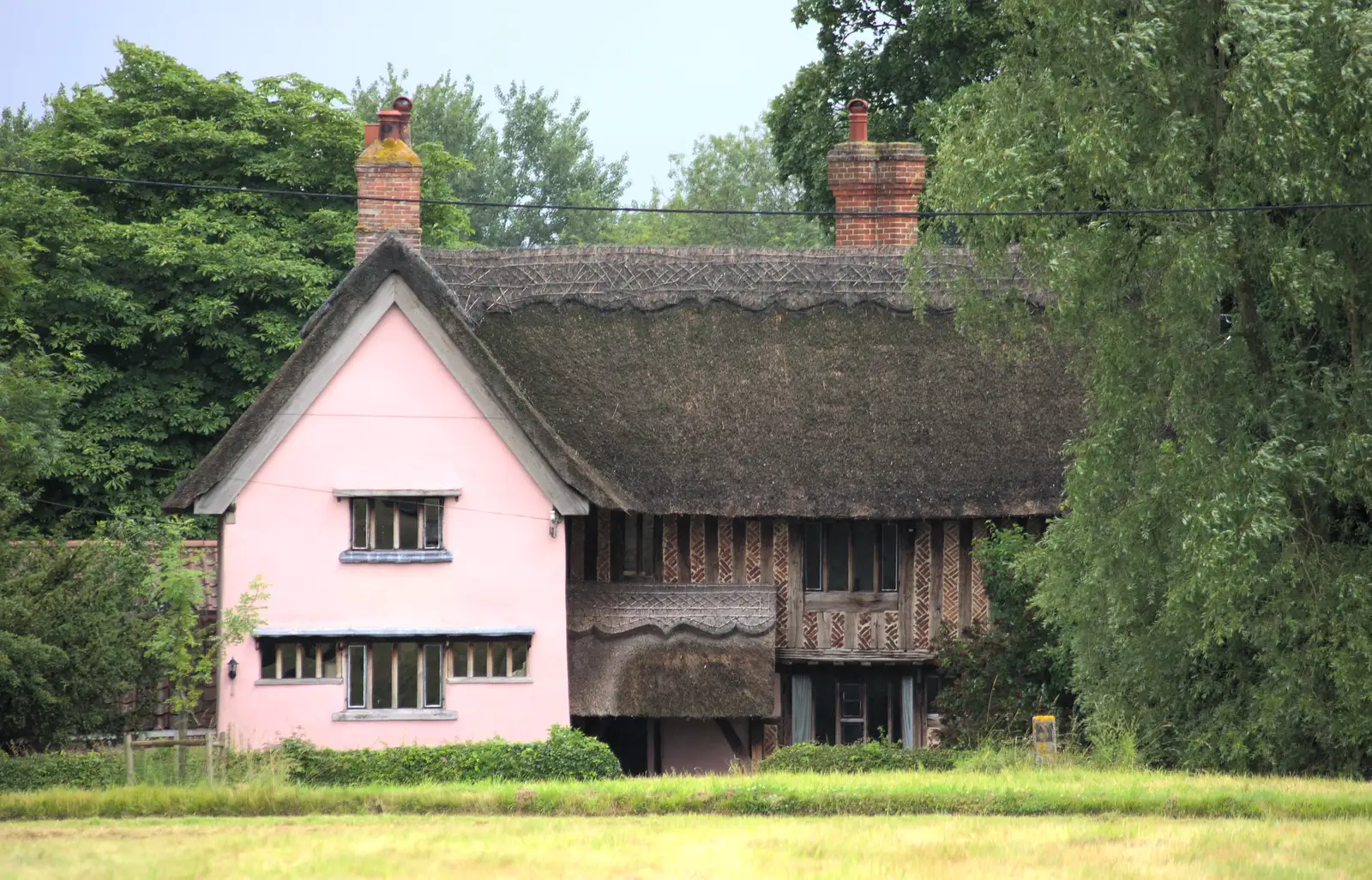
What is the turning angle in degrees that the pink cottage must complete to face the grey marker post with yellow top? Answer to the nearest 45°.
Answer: approximately 45° to its left

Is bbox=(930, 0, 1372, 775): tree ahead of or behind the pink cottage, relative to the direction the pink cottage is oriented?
ahead

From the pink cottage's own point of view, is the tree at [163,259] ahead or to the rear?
to the rear

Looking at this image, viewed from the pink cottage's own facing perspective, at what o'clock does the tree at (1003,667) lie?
The tree is roughly at 9 o'clock from the pink cottage.

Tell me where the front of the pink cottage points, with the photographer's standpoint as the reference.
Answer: facing the viewer

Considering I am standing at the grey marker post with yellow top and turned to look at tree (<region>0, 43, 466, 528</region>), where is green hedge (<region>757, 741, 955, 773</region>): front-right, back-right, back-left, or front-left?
front-left

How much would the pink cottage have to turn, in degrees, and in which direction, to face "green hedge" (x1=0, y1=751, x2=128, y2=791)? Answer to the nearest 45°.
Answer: approximately 45° to its right
